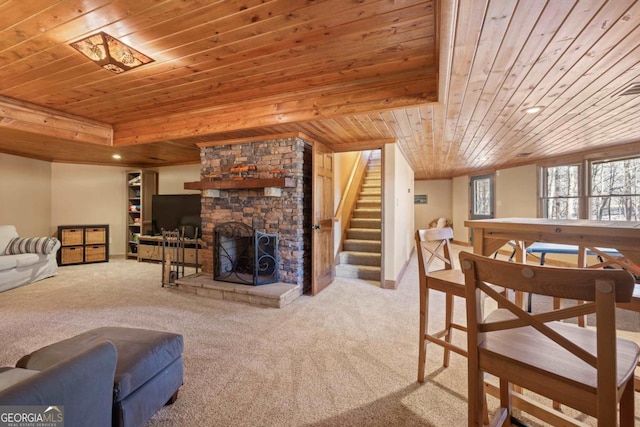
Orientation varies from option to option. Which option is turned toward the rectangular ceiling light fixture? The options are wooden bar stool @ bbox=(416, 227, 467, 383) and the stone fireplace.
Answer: the stone fireplace

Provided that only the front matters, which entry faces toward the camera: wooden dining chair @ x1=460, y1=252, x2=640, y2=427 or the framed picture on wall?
the framed picture on wall

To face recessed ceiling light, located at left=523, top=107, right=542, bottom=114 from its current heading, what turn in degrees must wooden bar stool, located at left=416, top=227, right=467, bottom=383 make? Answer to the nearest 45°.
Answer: approximately 90° to its left

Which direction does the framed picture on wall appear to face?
toward the camera

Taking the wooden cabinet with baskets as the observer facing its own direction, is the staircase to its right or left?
on its left

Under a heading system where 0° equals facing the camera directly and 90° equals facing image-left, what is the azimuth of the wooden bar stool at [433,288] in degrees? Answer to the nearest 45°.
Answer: approximately 315°

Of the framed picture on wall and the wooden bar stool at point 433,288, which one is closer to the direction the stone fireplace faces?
the wooden bar stool

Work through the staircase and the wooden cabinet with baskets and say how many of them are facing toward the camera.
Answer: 2

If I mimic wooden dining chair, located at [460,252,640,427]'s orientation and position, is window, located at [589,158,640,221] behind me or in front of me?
in front

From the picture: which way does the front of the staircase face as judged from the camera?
facing the viewer

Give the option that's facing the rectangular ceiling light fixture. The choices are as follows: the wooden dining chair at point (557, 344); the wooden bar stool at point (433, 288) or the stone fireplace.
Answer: the stone fireplace

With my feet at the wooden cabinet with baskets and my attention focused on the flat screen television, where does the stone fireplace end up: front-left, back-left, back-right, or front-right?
front-right

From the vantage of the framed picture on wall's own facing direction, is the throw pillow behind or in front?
in front

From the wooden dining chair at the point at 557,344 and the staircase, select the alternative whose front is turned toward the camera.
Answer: the staircase

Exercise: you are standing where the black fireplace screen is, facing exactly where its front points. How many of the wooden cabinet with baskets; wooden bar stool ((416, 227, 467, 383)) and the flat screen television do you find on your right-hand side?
2

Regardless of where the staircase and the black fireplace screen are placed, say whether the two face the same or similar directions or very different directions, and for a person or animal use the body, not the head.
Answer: same or similar directions

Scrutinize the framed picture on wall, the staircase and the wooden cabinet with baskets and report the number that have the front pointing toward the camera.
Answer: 3

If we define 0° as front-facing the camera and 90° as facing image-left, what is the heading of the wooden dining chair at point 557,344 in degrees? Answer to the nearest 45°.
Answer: approximately 225°

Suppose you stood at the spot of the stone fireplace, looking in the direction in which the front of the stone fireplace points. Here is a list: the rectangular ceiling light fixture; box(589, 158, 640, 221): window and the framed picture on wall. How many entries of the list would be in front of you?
1
